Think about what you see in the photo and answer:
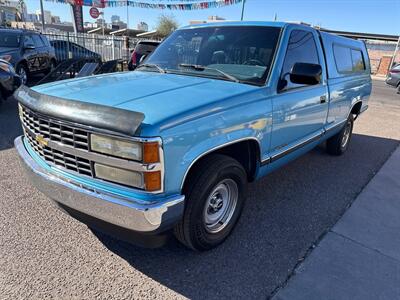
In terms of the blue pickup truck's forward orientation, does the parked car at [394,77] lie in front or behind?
behind

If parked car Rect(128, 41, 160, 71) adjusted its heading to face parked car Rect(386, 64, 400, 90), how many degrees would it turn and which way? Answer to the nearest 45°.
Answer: approximately 90° to its right

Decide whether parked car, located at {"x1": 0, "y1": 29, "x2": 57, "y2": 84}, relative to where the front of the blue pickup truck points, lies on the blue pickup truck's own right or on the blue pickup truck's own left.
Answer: on the blue pickup truck's own right

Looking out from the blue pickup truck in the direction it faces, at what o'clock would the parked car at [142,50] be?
The parked car is roughly at 4 o'clock from the blue pickup truck.

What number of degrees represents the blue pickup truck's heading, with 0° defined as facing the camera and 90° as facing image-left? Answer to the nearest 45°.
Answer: approximately 45°

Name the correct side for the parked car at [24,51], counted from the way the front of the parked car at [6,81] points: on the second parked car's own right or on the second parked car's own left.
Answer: on the second parked car's own left

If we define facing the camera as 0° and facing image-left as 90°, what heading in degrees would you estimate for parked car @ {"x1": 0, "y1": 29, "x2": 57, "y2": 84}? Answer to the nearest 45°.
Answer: approximately 45°
